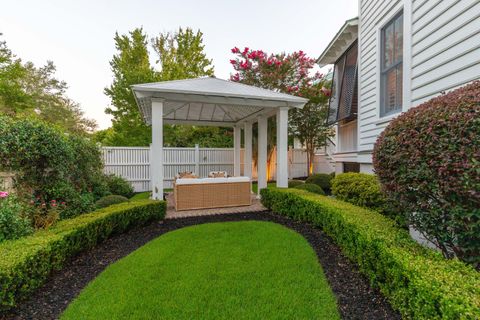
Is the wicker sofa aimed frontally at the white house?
no

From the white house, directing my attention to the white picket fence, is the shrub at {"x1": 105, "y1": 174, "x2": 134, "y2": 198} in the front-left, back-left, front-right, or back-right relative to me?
front-left

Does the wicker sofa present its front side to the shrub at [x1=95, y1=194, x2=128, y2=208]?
no

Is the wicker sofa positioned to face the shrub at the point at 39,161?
no

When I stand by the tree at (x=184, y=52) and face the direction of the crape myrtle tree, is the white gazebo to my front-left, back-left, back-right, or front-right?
front-right

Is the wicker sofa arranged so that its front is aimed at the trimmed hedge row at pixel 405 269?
no

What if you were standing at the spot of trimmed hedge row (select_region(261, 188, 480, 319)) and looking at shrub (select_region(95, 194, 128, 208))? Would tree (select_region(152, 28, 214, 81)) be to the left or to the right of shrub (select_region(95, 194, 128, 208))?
right
